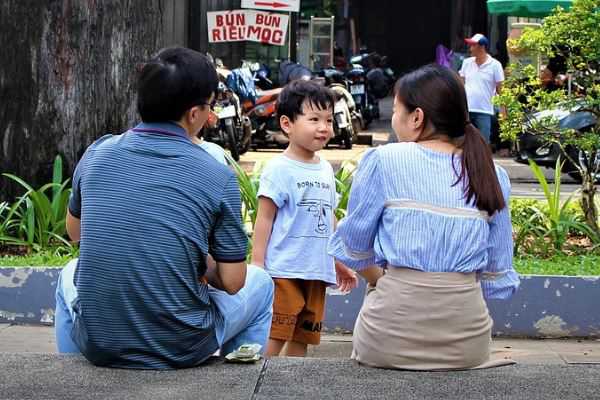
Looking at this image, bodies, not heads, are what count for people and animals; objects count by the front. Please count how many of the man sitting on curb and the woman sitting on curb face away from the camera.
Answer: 2

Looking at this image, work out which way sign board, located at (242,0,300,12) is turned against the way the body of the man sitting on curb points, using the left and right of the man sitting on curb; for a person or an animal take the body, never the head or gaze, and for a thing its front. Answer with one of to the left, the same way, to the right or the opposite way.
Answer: the opposite way

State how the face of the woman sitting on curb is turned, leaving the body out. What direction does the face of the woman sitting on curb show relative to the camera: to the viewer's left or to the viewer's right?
to the viewer's left

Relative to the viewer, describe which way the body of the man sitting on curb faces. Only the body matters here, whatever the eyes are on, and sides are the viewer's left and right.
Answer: facing away from the viewer

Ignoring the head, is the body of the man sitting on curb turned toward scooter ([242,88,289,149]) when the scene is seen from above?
yes

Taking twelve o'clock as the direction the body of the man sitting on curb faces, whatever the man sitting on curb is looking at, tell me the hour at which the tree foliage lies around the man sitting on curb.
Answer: The tree foliage is roughly at 1 o'clock from the man sitting on curb.

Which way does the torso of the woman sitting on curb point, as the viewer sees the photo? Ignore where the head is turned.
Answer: away from the camera

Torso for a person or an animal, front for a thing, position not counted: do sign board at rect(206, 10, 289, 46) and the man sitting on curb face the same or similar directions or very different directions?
very different directions
